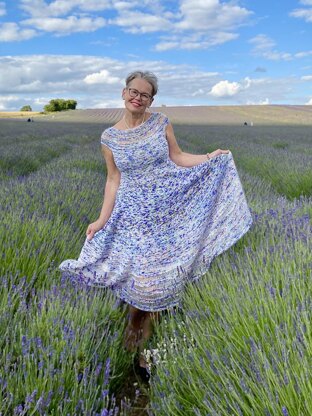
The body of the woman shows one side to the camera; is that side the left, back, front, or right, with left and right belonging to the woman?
front
